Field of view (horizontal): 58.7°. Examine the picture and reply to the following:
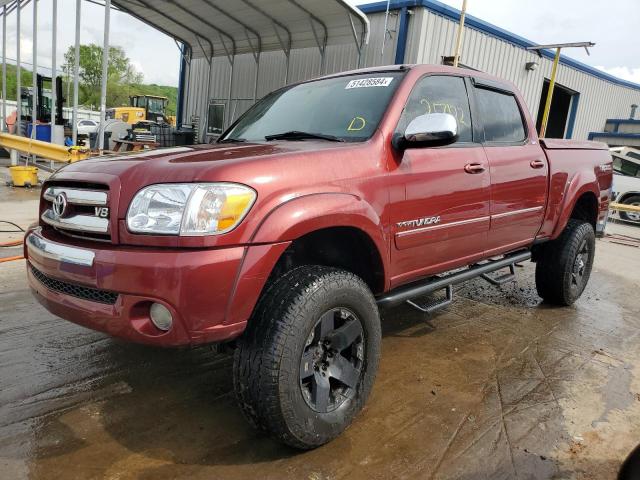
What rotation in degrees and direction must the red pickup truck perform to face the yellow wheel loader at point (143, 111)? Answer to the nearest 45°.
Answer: approximately 135° to its right

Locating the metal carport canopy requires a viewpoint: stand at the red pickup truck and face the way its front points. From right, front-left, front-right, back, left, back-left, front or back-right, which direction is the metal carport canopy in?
back-right

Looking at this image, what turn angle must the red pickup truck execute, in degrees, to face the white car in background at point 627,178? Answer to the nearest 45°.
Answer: approximately 180°

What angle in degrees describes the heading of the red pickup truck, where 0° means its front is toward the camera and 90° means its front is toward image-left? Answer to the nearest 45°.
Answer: approximately 45°

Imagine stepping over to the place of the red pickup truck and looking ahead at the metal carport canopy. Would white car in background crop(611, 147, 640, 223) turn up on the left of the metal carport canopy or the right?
right
